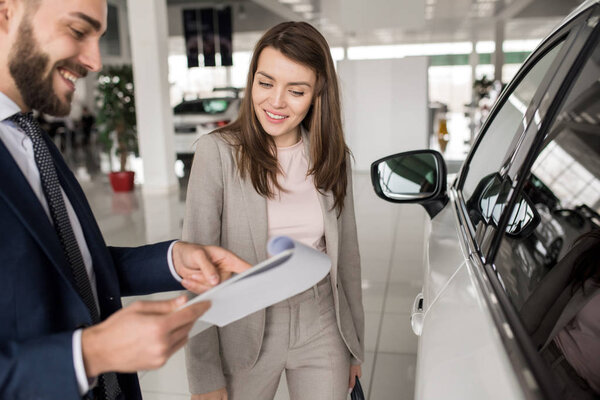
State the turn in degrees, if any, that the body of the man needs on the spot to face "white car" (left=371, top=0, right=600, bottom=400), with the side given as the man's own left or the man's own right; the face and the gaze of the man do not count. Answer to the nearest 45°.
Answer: approximately 45° to the man's own left

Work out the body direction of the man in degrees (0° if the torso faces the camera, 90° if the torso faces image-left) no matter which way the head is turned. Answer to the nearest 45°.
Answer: approximately 315°

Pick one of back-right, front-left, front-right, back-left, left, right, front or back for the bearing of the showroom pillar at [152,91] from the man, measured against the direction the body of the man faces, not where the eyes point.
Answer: back-left

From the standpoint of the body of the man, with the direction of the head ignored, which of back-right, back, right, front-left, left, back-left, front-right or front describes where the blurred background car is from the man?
back-left

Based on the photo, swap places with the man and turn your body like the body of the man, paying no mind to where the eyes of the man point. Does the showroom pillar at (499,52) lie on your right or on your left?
on your left

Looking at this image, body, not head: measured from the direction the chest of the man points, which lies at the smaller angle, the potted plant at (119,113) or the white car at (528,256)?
the white car

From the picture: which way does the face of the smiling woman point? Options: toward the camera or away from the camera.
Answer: toward the camera

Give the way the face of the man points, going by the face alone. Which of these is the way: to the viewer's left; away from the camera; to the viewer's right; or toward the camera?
to the viewer's right

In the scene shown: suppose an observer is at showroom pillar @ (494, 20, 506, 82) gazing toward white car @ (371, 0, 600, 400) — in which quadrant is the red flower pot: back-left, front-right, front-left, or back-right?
front-right

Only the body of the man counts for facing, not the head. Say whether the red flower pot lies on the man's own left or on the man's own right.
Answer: on the man's own left

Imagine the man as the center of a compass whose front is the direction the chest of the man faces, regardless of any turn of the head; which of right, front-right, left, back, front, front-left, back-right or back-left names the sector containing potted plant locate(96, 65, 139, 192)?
back-left
